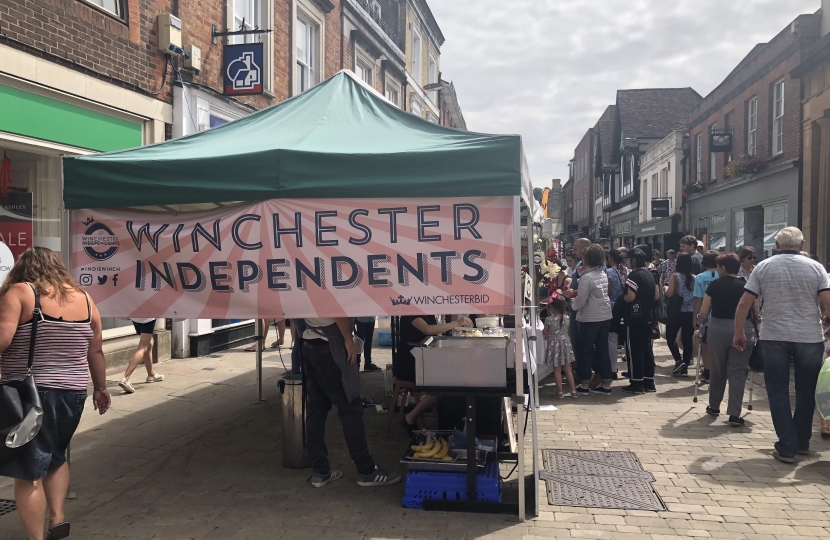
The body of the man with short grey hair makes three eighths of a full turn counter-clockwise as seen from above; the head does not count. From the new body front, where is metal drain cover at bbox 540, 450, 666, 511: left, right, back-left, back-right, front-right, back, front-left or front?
front

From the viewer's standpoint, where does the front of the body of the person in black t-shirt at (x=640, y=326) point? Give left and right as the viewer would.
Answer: facing away from the viewer and to the left of the viewer

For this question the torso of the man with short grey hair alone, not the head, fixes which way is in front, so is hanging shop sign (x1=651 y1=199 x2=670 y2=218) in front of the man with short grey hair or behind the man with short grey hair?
in front

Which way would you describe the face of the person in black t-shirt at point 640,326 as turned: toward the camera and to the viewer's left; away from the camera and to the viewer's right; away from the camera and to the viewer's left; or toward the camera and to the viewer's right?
away from the camera and to the viewer's left

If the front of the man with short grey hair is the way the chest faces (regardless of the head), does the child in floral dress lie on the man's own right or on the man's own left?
on the man's own left

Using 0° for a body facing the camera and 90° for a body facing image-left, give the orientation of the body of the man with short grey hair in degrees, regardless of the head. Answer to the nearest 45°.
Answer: approximately 180°

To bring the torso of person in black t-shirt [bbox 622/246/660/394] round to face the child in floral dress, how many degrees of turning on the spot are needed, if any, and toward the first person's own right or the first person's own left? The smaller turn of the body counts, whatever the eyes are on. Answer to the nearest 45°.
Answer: approximately 90° to the first person's own left

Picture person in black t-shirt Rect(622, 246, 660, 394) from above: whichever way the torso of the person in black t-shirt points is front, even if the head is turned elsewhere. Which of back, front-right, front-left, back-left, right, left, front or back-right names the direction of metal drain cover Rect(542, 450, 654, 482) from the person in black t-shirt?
back-left

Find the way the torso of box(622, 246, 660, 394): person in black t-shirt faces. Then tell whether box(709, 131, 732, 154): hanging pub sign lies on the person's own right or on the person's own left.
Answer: on the person's own right

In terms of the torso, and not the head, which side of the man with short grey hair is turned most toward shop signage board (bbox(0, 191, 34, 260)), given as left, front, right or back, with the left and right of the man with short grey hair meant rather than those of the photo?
left

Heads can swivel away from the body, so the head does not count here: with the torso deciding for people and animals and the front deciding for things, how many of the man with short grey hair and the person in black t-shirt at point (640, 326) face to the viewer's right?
0

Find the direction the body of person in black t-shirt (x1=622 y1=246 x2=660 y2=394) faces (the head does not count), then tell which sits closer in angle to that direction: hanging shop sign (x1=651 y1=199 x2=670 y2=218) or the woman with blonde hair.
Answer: the hanging shop sign

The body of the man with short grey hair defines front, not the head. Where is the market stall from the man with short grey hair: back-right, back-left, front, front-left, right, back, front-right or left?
back-left

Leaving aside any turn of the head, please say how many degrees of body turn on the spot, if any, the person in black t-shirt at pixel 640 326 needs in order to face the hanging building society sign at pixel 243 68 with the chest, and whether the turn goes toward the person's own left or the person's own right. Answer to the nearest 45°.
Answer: approximately 45° to the person's own left

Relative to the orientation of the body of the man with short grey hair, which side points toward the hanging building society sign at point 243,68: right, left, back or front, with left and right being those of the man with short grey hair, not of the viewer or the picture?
left

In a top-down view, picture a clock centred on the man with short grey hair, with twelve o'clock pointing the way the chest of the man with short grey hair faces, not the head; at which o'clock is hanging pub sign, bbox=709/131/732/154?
The hanging pub sign is roughly at 12 o'clock from the man with short grey hair.

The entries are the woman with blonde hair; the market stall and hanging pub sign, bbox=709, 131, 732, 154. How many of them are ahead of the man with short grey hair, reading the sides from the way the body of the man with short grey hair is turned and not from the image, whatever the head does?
1

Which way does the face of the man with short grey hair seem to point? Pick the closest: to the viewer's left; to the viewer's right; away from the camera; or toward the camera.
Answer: away from the camera
